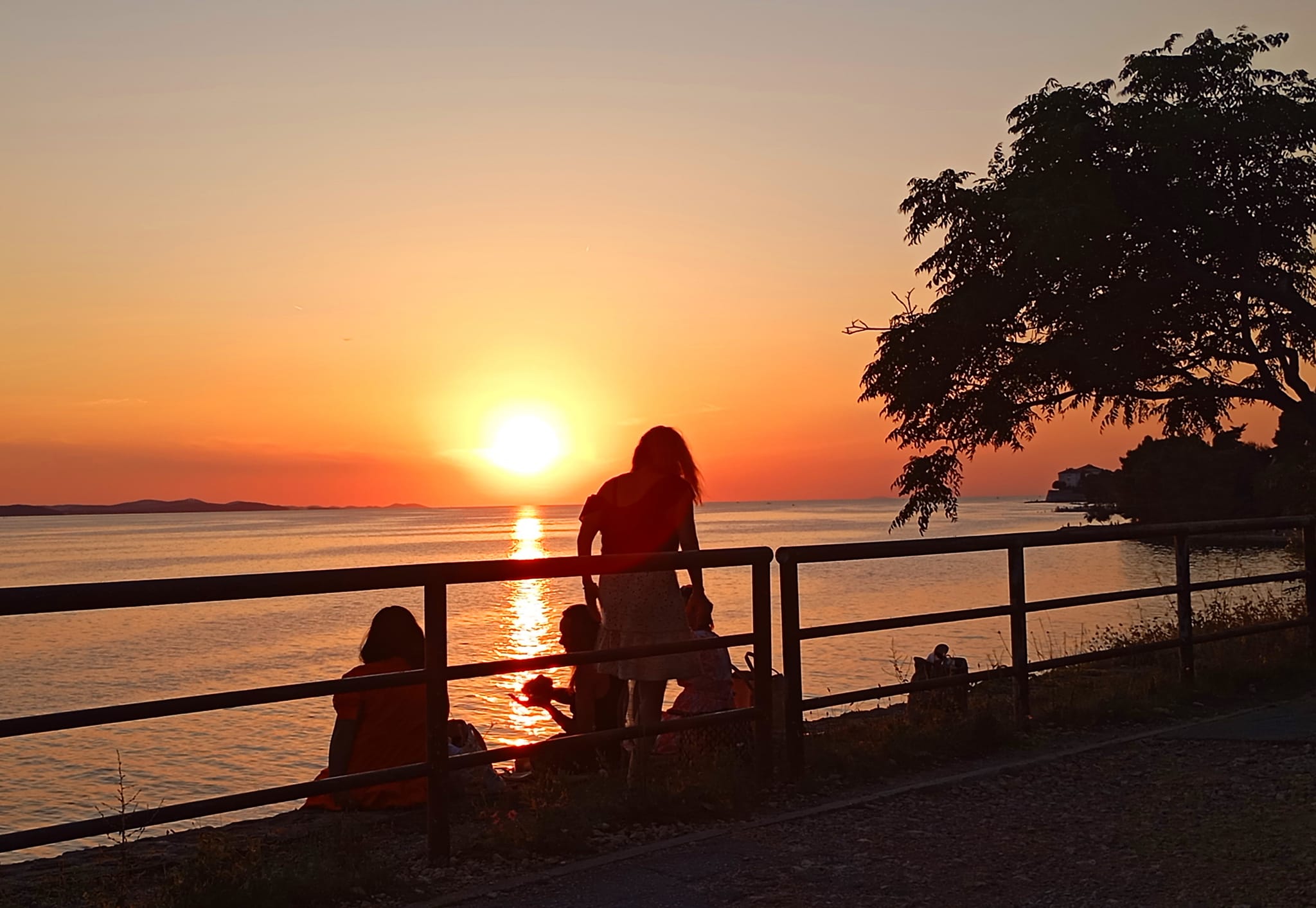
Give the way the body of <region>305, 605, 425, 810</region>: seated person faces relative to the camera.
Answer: away from the camera

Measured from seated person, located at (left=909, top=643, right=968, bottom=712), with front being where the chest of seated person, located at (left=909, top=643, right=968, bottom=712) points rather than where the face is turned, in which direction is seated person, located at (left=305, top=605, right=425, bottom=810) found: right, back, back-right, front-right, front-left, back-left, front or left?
back-left

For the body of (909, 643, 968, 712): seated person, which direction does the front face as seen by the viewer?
away from the camera

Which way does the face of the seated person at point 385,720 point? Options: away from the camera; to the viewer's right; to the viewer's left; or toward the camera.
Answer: away from the camera

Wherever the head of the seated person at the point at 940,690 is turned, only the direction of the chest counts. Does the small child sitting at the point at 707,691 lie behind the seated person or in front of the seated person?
behind

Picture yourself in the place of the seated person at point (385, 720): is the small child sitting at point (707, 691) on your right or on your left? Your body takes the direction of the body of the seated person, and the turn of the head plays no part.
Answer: on your right
